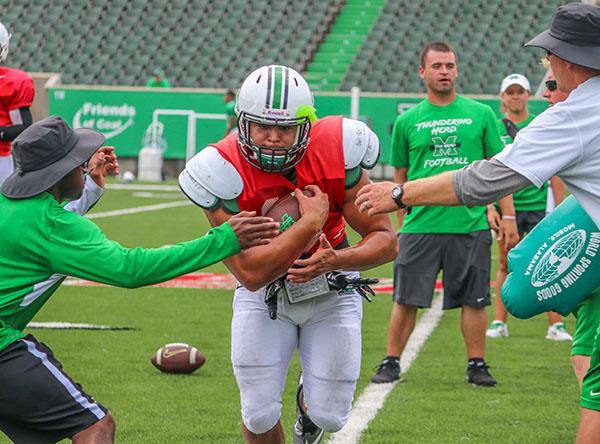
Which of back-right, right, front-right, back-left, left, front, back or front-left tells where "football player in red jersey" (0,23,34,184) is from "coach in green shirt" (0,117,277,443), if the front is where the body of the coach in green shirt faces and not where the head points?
left

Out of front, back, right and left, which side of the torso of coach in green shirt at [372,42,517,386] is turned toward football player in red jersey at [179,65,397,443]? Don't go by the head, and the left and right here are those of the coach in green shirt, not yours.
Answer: front

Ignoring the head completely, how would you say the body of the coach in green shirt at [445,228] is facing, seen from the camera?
toward the camera

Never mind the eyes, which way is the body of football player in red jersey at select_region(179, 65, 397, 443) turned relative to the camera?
toward the camera

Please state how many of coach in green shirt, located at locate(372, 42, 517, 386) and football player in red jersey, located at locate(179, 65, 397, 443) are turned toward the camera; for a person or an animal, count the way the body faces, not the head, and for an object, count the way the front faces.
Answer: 2

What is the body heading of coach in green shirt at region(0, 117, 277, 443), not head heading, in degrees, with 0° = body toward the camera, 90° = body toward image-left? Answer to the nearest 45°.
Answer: approximately 270°

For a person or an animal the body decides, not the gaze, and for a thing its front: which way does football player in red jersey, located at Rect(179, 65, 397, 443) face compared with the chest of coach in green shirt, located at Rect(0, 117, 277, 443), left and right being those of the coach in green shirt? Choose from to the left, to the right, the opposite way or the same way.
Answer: to the right

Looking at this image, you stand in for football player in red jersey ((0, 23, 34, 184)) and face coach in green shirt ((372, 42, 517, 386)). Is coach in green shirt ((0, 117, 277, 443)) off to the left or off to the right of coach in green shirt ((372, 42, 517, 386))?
right

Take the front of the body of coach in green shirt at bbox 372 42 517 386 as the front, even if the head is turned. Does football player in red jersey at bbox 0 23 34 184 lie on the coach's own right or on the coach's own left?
on the coach's own right

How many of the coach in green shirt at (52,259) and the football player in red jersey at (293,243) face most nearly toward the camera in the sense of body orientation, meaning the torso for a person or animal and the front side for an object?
1
